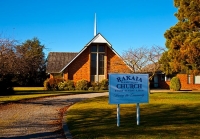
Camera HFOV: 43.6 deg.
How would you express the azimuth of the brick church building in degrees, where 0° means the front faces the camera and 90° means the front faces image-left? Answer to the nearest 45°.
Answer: approximately 0°

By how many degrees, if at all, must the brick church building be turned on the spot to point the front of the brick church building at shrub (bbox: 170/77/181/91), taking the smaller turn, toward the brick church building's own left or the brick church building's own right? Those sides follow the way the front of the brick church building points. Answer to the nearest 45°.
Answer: approximately 90° to the brick church building's own left

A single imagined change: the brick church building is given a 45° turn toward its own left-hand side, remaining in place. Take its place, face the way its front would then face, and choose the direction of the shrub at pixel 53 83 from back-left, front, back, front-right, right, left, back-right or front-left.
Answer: back-right

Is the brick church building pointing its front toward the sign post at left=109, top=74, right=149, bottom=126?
yes
